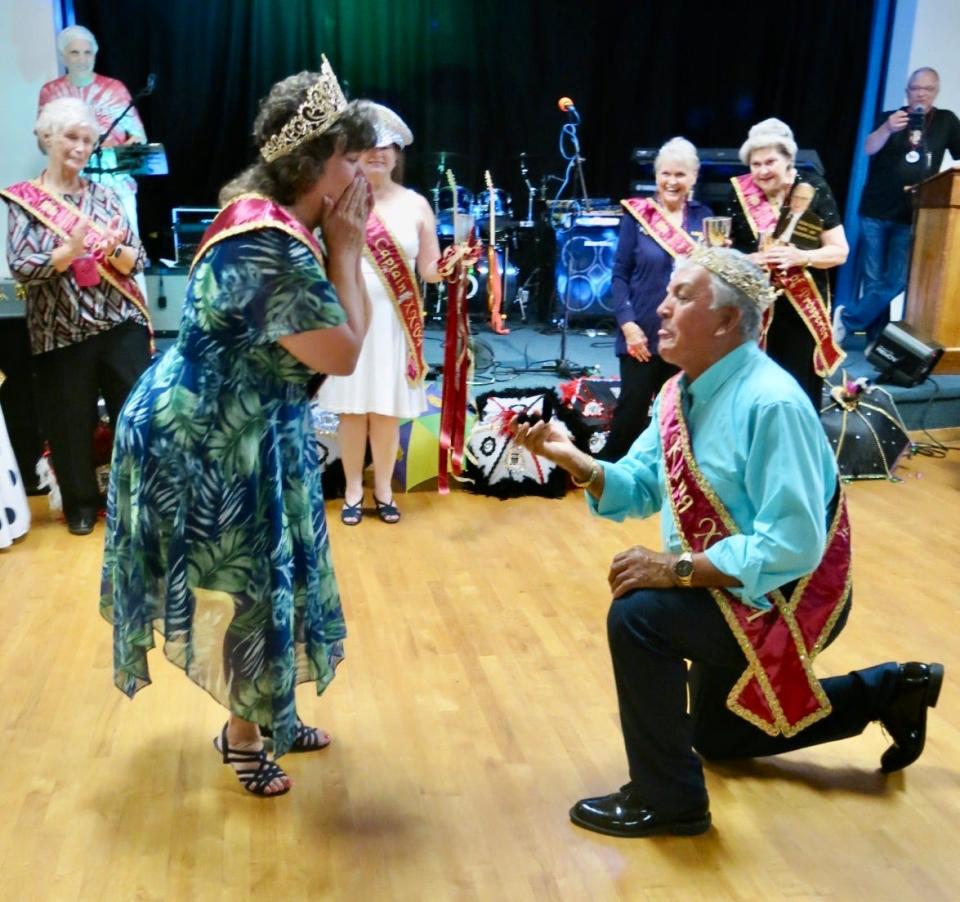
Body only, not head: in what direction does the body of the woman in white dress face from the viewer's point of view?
toward the camera

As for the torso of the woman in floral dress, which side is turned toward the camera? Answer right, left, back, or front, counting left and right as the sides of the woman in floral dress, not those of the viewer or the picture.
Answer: right

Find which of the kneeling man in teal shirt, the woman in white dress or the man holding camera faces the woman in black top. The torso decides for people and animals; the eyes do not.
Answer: the man holding camera

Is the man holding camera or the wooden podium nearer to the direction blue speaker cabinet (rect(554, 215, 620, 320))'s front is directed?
the wooden podium

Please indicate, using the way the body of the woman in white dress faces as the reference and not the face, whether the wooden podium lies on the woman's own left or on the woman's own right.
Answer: on the woman's own left

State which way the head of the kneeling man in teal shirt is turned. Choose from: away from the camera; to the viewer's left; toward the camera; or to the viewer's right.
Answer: to the viewer's left

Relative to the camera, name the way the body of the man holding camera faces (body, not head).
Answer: toward the camera

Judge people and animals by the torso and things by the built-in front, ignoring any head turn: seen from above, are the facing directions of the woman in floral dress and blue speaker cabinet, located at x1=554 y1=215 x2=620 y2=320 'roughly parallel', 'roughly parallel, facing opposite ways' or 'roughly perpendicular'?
roughly perpendicular

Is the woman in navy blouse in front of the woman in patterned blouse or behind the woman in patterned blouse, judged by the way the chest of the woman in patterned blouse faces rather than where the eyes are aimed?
in front

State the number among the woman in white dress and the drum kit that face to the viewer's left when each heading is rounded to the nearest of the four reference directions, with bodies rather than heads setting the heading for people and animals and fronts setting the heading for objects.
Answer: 0

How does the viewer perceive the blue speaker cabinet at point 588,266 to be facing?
facing the viewer
